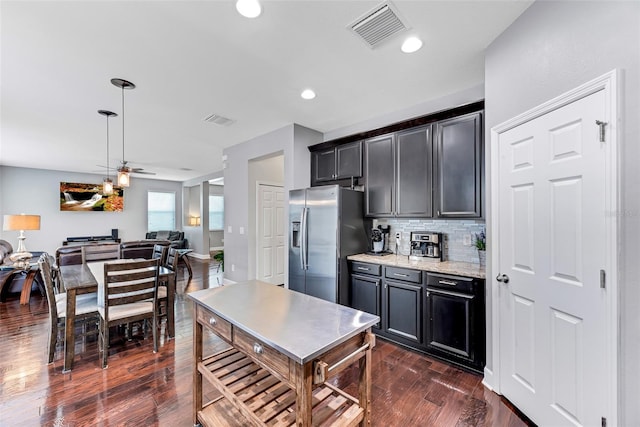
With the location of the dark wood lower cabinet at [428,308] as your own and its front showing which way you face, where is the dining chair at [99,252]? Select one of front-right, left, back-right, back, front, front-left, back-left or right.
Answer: front-right

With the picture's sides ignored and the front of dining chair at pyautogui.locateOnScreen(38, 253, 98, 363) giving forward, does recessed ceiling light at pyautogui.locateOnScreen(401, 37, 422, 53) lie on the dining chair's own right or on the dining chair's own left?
on the dining chair's own right

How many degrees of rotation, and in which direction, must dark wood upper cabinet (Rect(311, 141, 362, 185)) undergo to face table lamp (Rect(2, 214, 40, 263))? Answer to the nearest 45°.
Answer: approximately 45° to its right

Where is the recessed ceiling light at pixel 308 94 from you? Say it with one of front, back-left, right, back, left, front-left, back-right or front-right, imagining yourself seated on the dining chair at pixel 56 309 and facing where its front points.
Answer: front-right

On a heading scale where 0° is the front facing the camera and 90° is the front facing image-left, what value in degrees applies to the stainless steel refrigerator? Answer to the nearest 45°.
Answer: approximately 45°

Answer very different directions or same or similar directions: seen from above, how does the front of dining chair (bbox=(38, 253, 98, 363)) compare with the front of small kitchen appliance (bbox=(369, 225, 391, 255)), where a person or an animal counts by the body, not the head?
very different directions

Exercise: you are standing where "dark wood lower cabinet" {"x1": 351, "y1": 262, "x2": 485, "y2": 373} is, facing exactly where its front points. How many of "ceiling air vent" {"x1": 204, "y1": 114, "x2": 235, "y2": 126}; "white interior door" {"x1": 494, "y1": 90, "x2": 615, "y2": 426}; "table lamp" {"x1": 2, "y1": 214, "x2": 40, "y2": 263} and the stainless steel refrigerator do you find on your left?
1

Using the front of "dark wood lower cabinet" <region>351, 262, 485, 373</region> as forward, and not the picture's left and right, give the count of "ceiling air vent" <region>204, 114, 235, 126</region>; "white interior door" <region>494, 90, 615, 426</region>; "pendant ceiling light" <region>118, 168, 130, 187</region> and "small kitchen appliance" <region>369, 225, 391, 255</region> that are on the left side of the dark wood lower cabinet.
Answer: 1

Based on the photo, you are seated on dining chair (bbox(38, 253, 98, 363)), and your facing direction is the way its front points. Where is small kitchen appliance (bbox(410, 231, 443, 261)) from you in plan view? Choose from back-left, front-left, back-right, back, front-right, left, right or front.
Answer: front-right

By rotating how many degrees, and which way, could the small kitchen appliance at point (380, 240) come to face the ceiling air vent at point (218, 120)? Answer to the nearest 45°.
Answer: approximately 45° to its right
